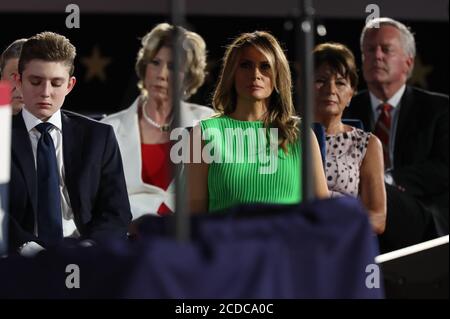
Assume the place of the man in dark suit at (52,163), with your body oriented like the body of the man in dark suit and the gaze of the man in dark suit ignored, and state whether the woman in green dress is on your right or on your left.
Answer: on your left

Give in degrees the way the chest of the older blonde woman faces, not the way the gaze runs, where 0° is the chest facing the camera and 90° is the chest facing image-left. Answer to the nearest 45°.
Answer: approximately 0°

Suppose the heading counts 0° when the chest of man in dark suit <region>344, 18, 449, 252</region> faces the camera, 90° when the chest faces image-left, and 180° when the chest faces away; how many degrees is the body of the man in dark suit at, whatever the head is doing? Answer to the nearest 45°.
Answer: approximately 45°

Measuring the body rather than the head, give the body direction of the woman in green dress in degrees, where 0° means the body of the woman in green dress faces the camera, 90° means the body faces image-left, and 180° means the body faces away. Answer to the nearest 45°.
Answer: approximately 0°

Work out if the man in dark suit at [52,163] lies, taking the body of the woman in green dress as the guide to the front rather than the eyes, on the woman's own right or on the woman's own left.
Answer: on the woman's own right

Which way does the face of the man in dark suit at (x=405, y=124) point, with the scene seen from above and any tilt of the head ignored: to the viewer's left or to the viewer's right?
to the viewer's left

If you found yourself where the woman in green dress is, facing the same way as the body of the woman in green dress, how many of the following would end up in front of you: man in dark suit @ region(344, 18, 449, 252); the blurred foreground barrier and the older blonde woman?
1
